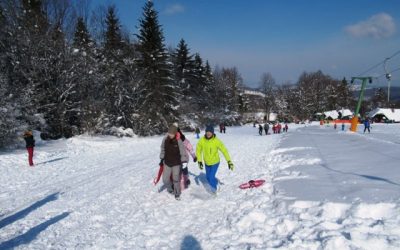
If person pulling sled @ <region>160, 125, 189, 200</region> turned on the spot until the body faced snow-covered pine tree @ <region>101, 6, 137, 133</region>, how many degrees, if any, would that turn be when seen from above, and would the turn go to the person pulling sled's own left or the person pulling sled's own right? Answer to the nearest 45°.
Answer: approximately 180°

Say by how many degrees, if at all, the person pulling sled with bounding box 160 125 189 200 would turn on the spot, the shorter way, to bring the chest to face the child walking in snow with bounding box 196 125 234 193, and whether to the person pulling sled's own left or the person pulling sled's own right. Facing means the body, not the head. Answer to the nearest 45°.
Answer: approximately 90° to the person pulling sled's own left

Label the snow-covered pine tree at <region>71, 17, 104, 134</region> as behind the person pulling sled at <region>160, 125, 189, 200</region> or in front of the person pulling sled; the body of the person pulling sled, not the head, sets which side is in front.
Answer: behind

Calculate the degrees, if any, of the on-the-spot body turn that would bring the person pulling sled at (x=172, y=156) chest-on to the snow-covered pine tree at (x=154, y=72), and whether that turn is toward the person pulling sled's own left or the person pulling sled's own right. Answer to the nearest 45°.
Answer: approximately 180°

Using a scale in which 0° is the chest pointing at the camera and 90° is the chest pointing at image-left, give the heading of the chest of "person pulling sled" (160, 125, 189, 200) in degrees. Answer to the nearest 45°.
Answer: approximately 0°

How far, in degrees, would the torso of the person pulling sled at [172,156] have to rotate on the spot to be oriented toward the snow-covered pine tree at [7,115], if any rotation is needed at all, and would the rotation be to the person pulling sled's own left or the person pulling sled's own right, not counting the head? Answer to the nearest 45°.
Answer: approximately 135° to the person pulling sled's own right
